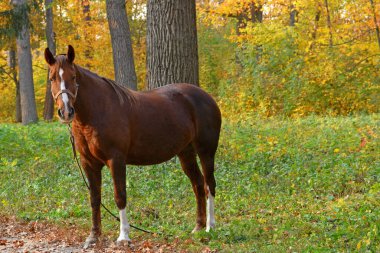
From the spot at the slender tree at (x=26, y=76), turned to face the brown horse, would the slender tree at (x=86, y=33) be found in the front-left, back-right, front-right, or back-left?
back-left

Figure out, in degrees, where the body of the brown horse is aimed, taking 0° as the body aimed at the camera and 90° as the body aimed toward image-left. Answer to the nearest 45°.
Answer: approximately 45°

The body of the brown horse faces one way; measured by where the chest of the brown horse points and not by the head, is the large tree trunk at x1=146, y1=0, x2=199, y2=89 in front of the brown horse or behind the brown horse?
behind

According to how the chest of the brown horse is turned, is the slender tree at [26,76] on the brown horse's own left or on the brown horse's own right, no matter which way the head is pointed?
on the brown horse's own right

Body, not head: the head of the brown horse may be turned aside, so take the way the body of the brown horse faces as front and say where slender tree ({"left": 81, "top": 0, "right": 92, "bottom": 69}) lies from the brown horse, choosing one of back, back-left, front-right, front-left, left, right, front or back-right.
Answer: back-right

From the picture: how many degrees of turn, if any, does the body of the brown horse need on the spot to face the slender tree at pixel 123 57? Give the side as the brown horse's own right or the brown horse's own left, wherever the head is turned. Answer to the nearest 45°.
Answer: approximately 135° to the brown horse's own right
